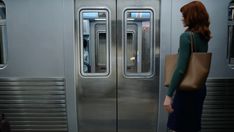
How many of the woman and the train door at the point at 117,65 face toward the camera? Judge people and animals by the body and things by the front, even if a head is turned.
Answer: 1

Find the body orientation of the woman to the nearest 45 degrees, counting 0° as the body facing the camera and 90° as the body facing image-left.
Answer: approximately 135°

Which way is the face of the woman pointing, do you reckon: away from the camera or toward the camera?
away from the camera

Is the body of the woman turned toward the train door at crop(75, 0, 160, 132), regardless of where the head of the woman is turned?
yes

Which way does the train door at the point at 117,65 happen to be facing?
toward the camera

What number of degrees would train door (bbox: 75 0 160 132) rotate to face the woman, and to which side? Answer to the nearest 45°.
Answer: approximately 45° to its left

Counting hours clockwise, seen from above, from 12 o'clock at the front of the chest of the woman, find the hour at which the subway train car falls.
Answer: The subway train car is roughly at 12 o'clock from the woman.
